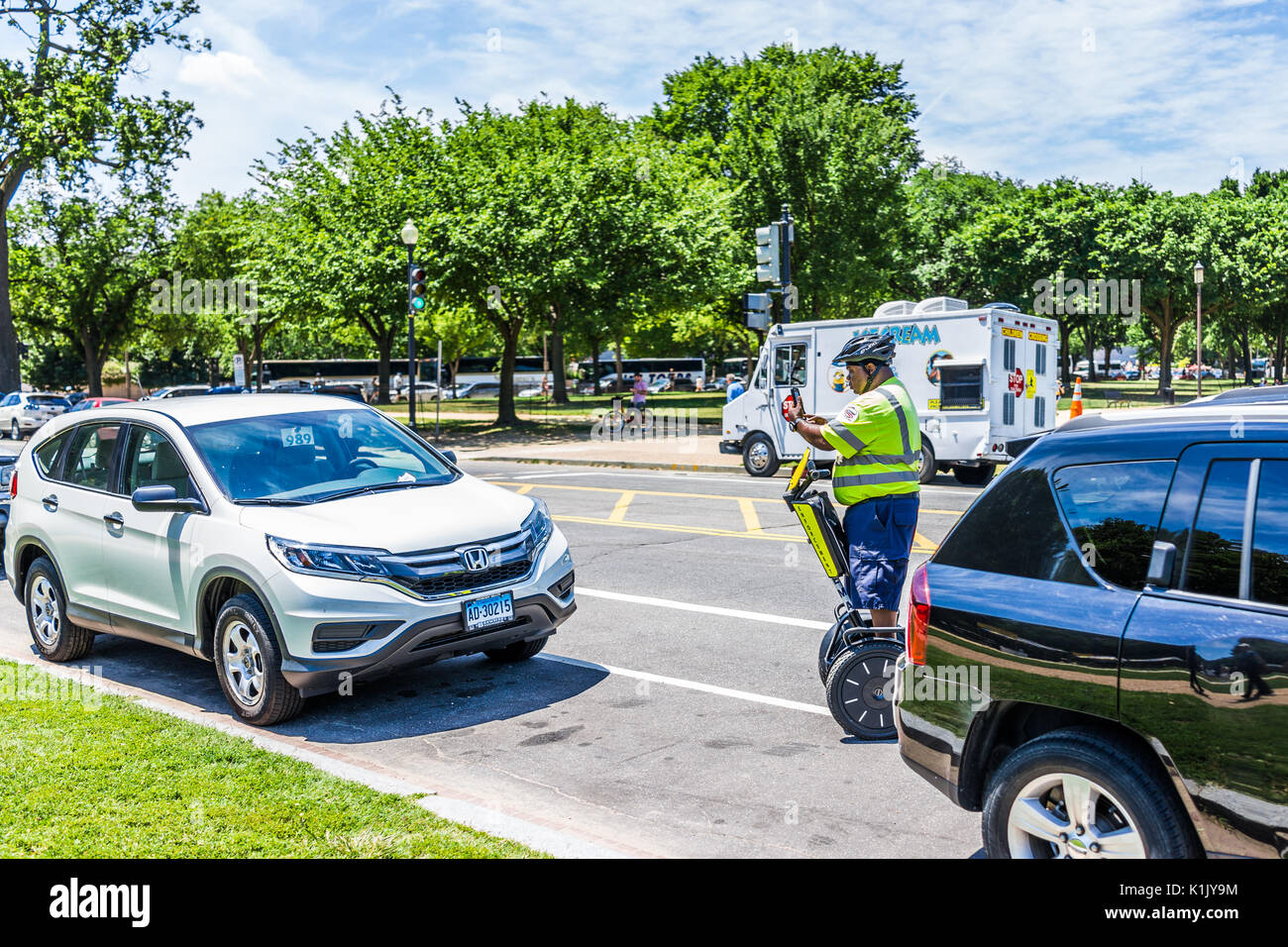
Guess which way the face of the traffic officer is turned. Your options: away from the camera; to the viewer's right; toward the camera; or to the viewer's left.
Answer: to the viewer's left

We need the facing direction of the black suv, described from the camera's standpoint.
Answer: facing to the right of the viewer

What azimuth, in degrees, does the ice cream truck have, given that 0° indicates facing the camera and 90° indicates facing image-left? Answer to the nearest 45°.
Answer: approximately 135°

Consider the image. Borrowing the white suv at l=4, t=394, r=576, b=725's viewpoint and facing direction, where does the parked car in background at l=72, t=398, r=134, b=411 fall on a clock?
The parked car in background is roughly at 7 o'clock from the white suv.

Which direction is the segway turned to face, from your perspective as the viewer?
facing the viewer and to the left of the viewer

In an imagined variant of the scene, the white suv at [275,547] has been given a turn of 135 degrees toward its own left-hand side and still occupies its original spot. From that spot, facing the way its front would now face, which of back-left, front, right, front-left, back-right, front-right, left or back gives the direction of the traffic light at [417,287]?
front

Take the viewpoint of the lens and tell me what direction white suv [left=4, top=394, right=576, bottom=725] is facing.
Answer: facing the viewer and to the right of the viewer

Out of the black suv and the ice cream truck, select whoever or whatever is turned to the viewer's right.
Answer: the black suv
